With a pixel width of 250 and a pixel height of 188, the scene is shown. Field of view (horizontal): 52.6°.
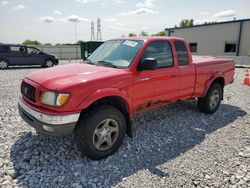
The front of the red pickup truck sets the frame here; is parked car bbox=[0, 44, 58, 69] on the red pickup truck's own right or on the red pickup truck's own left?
on the red pickup truck's own right

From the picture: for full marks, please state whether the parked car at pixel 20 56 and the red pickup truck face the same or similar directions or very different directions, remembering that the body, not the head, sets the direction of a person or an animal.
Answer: very different directions

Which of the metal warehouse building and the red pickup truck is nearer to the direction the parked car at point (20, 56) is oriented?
the metal warehouse building

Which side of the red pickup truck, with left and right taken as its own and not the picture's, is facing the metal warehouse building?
back

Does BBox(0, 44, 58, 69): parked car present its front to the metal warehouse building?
yes

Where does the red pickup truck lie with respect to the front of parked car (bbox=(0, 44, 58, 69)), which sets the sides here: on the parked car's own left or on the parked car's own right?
on the parked car's own right

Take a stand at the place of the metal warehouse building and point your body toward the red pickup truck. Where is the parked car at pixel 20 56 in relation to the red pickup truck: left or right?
right

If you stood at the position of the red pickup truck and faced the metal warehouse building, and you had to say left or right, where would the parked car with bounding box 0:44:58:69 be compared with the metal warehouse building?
left

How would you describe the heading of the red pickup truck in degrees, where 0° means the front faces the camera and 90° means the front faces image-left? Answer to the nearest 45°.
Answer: approximately 45°
